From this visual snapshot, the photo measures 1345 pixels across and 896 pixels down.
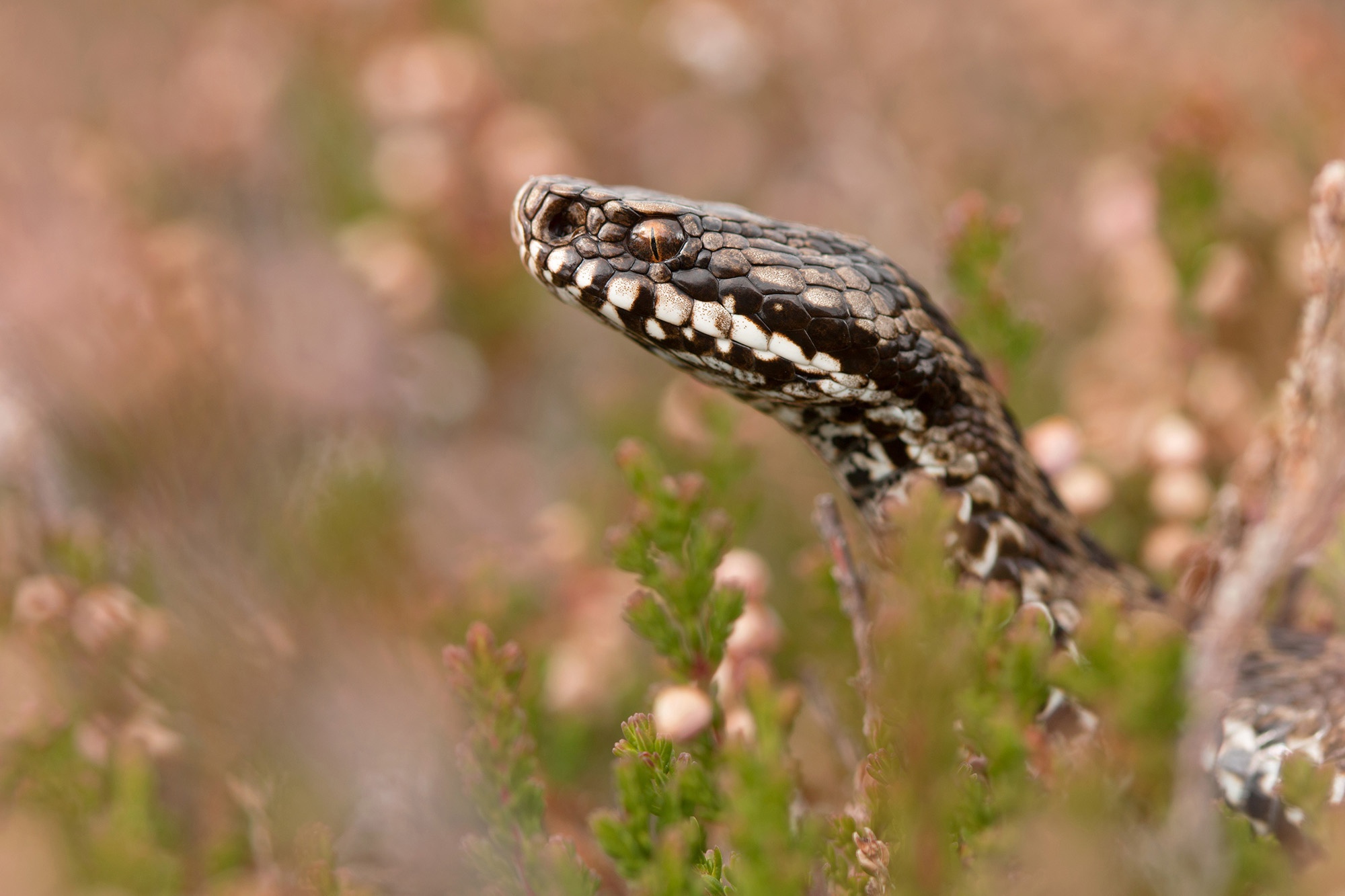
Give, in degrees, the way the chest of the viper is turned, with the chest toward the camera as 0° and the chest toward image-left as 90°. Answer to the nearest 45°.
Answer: approximately 90°

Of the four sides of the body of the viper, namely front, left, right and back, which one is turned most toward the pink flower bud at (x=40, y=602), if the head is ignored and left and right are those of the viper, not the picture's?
front
